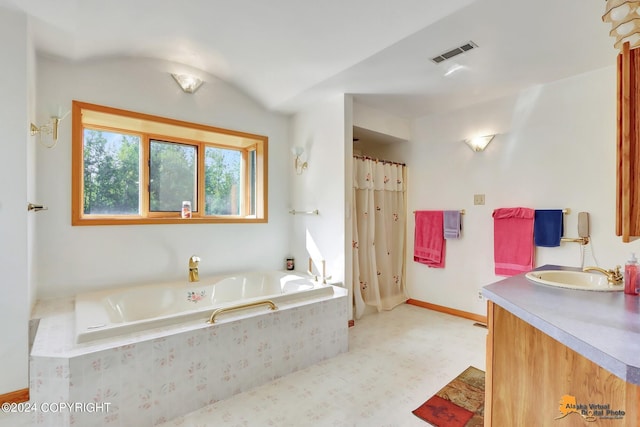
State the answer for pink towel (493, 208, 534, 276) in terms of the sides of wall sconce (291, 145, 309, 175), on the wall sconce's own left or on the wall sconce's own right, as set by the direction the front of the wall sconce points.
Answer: on the wall sconce's own left

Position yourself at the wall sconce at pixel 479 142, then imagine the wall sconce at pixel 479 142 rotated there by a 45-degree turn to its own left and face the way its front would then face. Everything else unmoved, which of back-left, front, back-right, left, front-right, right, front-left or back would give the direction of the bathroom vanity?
front

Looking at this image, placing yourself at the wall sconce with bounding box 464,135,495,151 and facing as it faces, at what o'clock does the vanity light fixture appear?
The vanity light fixture is roughly at 10 o'clock from the wall sconce.

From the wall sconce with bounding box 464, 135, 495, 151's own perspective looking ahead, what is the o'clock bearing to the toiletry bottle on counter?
The toiletry bottle on counter is roughly at 10 o'clock from the wall sconce.

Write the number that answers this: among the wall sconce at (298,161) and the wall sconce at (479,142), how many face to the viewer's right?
0

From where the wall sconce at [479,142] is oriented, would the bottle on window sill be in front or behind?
in front

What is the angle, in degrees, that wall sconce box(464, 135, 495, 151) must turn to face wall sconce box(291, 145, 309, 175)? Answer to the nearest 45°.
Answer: approximately 45° to its right

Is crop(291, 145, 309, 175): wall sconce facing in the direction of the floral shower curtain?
no

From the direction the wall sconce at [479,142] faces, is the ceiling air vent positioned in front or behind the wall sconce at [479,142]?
in front

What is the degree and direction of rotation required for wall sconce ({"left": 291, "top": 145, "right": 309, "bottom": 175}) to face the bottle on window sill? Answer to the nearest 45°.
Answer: approximately 45° to its right

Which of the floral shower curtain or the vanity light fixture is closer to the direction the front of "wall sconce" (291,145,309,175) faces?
the vanity light fixture

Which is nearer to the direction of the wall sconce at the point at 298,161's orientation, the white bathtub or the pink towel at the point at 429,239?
the white bathtub

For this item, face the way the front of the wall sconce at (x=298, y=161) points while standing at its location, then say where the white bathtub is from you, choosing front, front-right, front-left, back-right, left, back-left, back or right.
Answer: front

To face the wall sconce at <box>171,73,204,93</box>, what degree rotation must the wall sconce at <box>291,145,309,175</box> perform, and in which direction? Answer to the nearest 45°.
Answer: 0° — it already faces it

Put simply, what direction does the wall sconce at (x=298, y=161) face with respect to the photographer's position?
facing the viewer and to the left of the viewer
